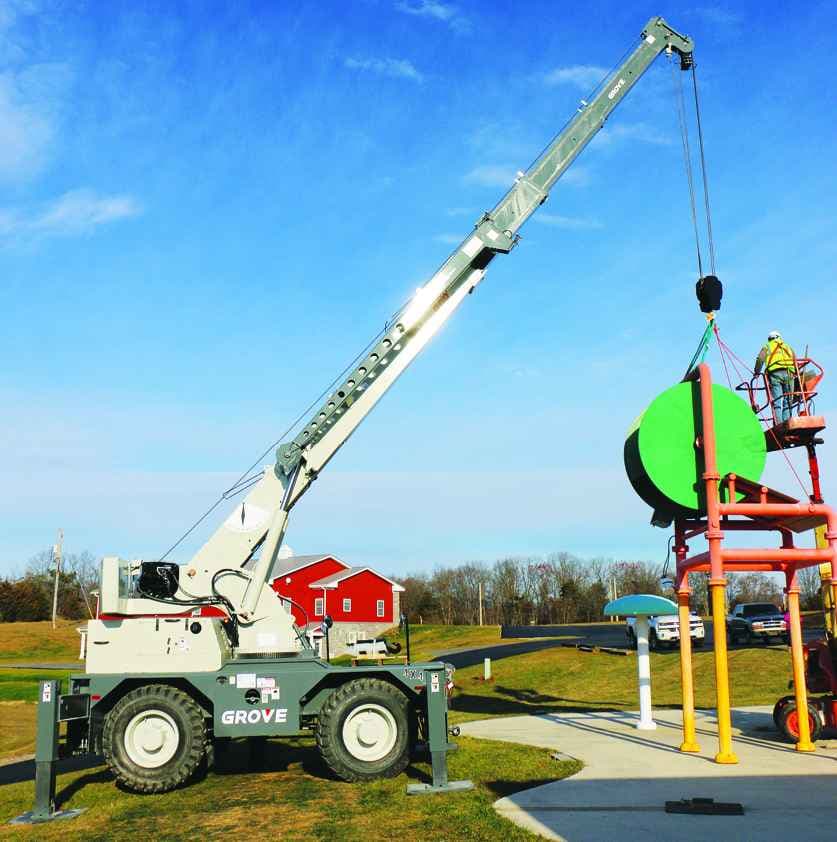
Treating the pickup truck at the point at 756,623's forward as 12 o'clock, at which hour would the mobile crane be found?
The mobile crane is roughly at 2 o'clock from the pickup truck.

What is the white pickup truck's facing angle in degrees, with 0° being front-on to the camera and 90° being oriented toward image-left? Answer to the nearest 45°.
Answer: approximately 315°

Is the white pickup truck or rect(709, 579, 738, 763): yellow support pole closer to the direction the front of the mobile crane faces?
the yellow support pole

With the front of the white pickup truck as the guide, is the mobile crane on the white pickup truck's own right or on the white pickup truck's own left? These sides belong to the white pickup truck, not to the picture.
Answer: on the white pickup truck's own right

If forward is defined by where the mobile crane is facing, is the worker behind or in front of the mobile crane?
in front

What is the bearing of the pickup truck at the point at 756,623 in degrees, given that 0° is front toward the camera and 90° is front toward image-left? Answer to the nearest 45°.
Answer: approximately 315°

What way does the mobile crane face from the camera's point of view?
to the viewer's right

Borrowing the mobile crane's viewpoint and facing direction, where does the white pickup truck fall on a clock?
The white pickup truck is roughly at 10 o'clock from the mobile crane.

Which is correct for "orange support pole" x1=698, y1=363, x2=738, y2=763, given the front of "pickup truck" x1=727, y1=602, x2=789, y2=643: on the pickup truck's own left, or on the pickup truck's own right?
on the pickup truck's own right

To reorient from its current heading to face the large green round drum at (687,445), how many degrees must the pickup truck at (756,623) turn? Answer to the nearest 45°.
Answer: approximately 45° to its right

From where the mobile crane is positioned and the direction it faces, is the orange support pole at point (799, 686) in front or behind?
in front

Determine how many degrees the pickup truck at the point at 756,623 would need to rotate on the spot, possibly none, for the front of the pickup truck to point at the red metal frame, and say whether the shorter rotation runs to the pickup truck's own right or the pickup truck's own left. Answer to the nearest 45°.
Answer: approximately 45° to the pickup truck's own right
